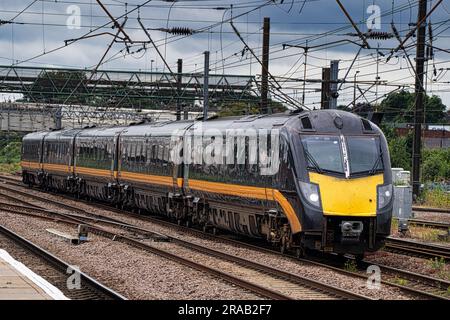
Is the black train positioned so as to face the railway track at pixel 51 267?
no

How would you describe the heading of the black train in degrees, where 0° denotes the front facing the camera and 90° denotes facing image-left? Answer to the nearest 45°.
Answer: approximately 315°

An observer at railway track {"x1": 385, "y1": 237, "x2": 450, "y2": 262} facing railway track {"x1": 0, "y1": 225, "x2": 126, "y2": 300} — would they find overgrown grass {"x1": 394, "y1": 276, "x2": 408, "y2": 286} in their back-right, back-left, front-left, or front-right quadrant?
front-left

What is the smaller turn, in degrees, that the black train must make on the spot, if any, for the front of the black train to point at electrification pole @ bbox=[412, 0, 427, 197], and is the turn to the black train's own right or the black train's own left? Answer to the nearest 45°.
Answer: approximately 90° to the black train's own left

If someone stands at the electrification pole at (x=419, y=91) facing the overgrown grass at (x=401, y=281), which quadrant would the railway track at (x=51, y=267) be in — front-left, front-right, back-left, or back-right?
front-right
